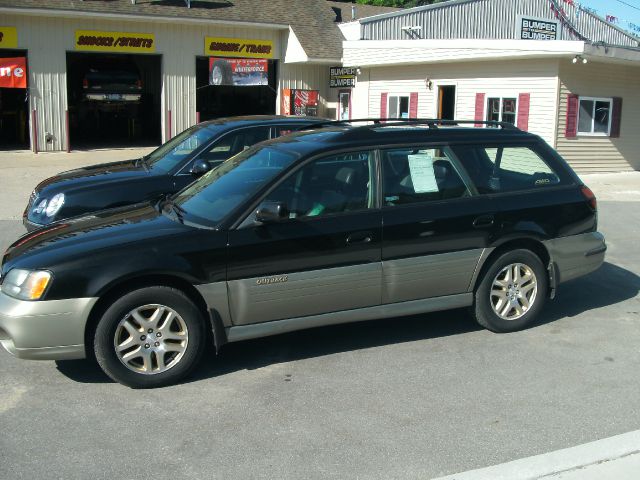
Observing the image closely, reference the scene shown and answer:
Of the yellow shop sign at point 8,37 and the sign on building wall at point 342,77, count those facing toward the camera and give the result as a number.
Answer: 2

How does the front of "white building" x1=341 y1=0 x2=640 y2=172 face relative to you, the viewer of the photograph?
facing the viewer and to the left of the viewer

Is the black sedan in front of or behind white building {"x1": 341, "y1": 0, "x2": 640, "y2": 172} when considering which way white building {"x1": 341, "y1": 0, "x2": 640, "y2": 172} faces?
in front

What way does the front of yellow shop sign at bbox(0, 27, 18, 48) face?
toward the camera

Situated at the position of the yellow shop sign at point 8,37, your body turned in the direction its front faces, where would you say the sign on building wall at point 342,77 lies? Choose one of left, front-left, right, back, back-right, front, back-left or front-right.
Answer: left

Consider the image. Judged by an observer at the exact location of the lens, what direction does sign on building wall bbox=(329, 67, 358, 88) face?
facing the viewer

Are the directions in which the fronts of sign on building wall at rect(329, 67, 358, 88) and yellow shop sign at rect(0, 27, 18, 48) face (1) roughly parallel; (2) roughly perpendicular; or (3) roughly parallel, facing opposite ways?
roughly parallel

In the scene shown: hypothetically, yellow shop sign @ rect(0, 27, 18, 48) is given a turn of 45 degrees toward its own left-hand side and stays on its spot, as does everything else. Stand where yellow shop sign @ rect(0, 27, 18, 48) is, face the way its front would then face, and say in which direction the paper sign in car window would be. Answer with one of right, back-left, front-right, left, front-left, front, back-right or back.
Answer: front-right

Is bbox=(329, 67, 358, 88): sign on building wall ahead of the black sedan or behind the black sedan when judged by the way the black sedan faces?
behind

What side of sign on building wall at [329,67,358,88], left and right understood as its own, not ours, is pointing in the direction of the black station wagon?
front

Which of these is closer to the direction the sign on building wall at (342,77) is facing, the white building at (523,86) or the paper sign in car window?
the paper sign in car window
